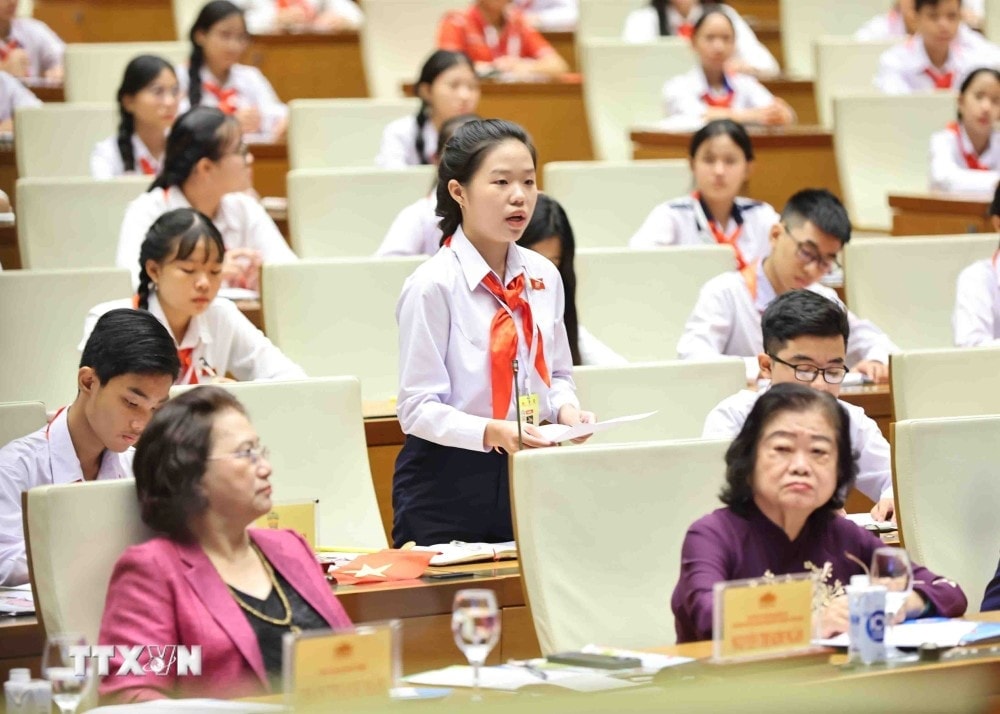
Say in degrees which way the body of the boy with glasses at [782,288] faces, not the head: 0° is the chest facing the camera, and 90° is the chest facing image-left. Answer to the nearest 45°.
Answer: approximately 315°

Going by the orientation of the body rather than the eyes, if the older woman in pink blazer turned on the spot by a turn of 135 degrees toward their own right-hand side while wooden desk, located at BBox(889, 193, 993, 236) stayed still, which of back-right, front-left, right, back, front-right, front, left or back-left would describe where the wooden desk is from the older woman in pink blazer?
back-right

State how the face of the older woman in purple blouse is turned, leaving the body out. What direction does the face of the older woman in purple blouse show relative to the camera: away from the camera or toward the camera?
toward the camera

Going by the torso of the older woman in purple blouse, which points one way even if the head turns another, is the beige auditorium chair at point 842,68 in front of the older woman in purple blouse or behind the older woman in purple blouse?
behind

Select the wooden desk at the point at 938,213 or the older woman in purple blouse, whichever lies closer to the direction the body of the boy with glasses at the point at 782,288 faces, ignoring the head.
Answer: the older woman in purple blouse

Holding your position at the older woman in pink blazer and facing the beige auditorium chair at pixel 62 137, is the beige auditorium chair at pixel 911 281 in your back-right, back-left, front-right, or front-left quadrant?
front-right

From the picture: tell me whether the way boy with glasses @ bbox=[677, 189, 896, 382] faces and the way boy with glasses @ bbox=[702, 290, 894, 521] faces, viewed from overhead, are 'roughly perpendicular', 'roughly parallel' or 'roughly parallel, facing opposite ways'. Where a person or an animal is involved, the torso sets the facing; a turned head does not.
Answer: roughly parallel

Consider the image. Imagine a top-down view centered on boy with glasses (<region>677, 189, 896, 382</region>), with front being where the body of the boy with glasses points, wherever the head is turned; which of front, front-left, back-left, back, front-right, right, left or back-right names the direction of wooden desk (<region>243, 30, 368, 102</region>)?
back

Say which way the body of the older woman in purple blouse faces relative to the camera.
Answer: toward the camera
